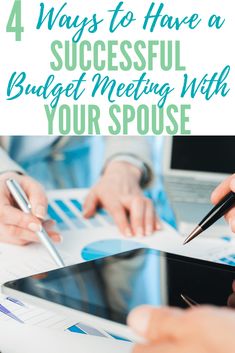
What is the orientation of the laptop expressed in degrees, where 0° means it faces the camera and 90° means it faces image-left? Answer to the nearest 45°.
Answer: approximately 0°
